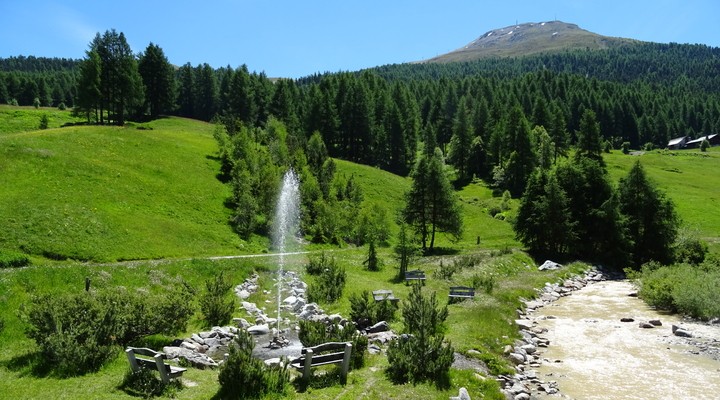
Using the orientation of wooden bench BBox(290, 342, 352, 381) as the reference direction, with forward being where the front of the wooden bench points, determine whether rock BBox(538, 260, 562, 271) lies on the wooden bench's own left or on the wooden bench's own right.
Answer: on the wooden bench's own right

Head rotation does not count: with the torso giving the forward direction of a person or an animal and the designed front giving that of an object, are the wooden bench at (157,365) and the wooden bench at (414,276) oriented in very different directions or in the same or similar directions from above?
very different directions

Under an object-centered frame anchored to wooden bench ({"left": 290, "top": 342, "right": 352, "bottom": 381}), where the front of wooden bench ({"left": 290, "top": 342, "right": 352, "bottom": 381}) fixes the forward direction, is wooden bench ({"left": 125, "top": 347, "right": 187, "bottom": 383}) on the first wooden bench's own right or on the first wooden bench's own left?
on the first wooden bench's own left

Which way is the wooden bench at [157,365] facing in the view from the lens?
facing away from the viewer and to the right of the viewer

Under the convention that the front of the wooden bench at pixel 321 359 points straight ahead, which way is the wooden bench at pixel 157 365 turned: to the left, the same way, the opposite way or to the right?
to the right

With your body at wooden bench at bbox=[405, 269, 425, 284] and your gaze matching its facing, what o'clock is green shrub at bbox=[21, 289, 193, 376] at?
The green shrub is roughly at 1 o'clock from the wooden bench.

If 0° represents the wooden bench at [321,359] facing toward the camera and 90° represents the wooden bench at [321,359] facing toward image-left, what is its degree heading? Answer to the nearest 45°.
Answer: approximately 135°

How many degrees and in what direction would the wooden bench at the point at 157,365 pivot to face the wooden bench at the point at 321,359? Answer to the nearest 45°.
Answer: approximately 45° to its right

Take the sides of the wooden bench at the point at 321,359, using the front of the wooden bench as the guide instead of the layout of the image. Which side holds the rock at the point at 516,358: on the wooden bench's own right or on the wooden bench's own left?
on the wooden bench's own right

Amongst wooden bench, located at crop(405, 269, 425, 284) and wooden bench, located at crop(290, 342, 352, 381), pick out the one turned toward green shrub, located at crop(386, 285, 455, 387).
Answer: wooden bench, located at crop(405, 269, 425, 284)
